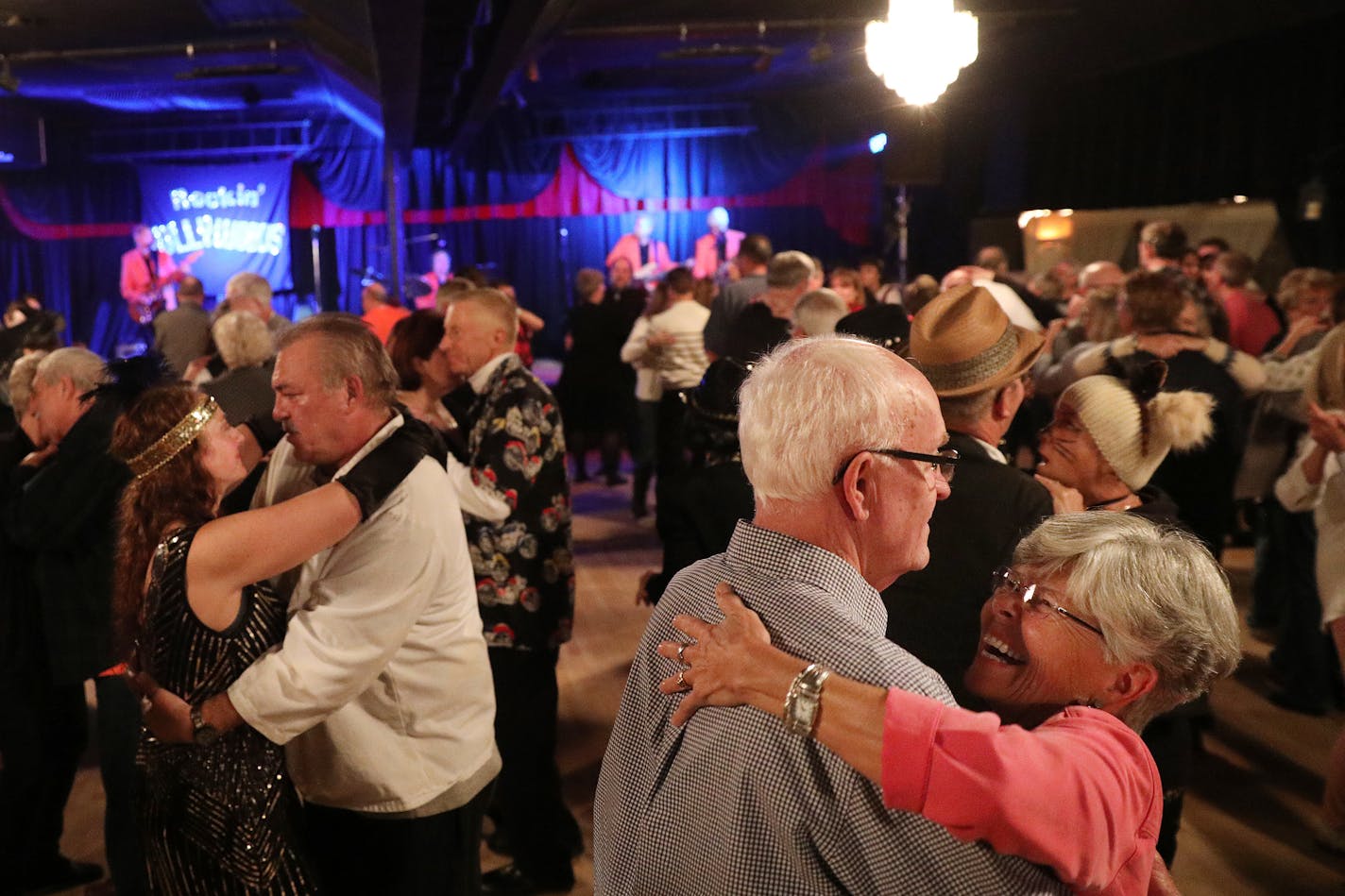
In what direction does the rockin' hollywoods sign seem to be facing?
toward the camera

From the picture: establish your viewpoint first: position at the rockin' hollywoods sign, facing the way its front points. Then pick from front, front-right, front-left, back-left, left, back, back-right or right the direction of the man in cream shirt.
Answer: front

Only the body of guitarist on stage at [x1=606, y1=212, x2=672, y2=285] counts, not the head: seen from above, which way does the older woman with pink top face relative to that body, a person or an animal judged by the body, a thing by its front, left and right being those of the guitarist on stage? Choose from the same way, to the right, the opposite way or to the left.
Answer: to the right

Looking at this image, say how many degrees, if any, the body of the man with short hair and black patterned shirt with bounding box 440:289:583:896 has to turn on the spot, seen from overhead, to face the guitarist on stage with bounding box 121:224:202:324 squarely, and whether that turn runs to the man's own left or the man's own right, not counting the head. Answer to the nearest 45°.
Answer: approximately 90° to the man's own right

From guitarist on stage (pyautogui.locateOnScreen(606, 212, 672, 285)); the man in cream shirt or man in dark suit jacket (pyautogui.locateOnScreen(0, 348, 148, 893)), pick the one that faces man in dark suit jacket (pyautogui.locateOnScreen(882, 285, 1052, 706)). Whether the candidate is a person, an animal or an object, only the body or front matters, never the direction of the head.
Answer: the guitarist on stage

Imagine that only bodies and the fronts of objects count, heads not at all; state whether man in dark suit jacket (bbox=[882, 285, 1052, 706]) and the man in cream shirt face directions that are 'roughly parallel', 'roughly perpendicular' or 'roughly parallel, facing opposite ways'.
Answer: roughly parallel, facing opposite ways

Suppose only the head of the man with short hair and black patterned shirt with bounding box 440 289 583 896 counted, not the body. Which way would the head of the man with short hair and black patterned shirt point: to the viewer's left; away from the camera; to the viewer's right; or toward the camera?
to the viewer's left

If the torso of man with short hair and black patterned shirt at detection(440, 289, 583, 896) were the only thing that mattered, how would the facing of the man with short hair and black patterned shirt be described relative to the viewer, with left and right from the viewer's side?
facing to the left of the viewer

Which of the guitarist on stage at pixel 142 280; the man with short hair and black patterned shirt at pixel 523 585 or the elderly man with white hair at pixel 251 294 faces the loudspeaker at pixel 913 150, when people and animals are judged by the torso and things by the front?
the guitarist on stage

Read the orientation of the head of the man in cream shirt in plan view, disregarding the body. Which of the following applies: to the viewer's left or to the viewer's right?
to the viewer's left

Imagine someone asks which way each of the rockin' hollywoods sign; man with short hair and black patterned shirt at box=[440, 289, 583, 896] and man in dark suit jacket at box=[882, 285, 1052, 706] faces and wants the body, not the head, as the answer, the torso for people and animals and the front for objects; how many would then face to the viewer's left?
1

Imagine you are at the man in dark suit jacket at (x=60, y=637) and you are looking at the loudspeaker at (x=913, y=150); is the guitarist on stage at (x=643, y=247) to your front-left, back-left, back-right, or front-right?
front-left

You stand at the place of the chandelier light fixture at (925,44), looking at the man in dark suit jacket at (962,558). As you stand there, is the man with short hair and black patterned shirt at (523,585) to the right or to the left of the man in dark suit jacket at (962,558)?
right
